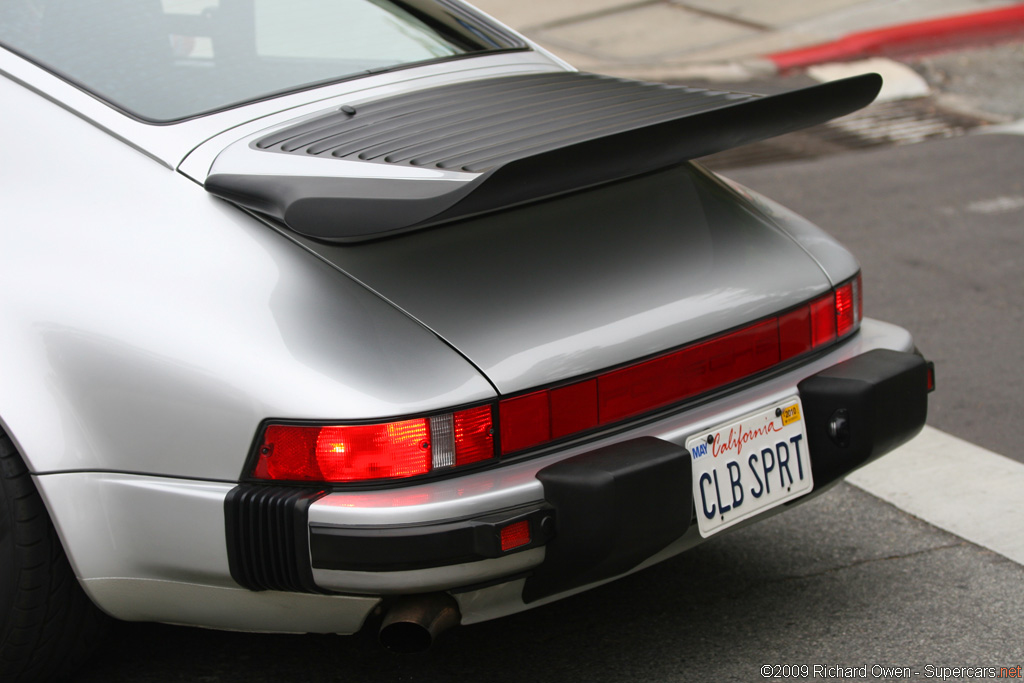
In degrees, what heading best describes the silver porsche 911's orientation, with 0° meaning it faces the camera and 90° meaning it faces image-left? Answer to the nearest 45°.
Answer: approximately 135°
